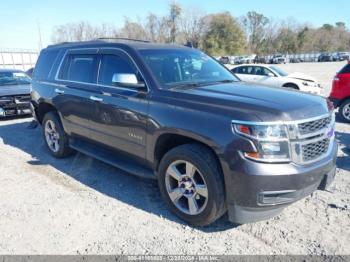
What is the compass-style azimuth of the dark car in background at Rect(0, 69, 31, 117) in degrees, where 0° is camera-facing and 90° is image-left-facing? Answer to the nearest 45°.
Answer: approximately 0°

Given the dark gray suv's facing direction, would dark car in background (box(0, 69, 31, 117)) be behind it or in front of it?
behind

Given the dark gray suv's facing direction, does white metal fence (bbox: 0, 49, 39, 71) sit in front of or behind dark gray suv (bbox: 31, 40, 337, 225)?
behind

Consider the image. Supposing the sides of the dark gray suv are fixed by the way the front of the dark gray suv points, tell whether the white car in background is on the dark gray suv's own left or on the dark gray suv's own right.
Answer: on the dark gray suv's own left

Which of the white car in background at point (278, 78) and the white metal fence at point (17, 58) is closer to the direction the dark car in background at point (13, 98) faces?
the white car in background

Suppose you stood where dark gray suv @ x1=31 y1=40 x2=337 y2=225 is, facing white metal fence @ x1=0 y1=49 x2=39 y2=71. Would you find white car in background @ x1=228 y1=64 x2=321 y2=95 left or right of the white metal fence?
right

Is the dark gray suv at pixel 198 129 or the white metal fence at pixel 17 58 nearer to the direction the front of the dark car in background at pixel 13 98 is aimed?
the dark gray suv

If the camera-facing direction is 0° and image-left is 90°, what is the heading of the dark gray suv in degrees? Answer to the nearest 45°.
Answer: approximately 315°

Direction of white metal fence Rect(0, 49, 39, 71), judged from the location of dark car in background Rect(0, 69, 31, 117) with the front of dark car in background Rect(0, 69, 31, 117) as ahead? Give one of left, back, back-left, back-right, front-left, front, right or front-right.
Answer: back
